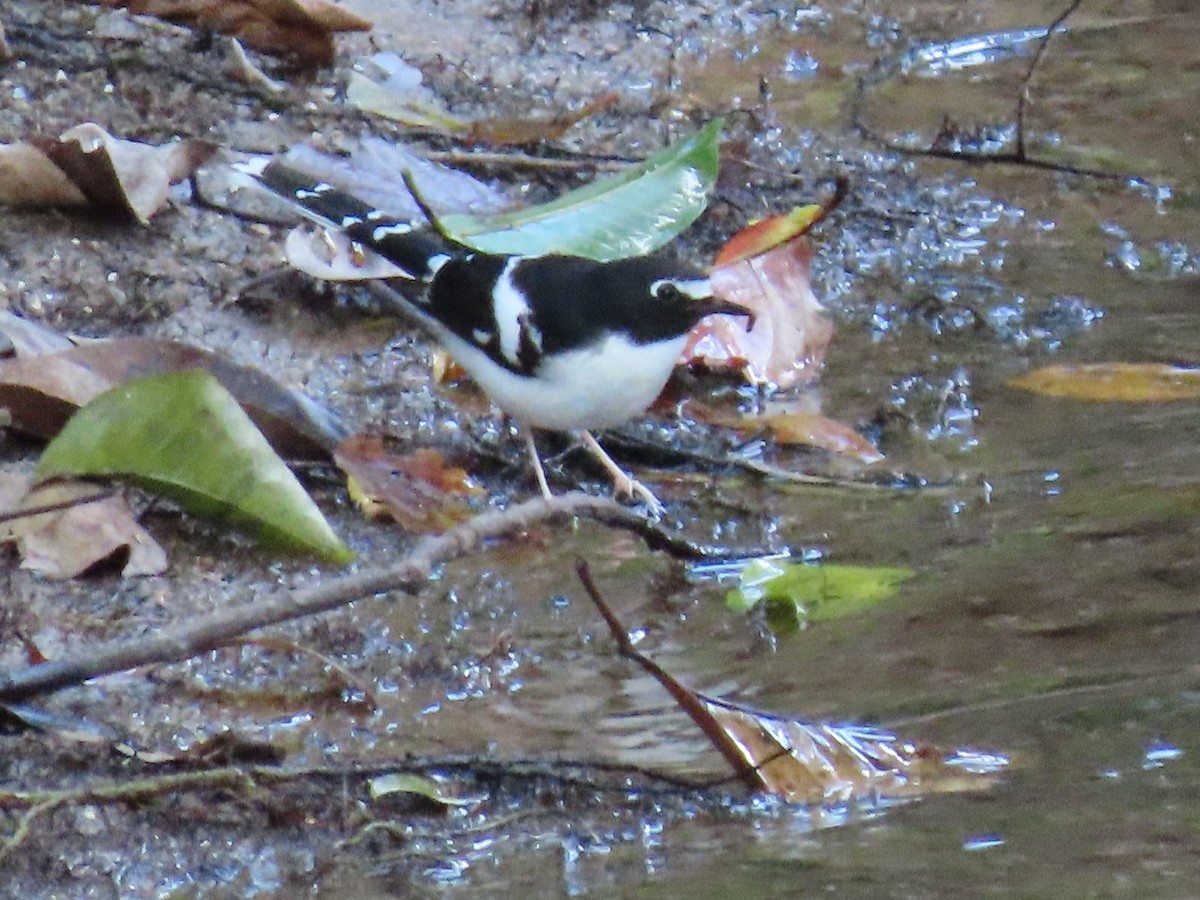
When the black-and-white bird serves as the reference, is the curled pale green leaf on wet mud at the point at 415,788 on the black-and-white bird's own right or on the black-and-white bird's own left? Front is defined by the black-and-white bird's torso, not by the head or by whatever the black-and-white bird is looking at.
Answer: on the black-and-white bird's own right

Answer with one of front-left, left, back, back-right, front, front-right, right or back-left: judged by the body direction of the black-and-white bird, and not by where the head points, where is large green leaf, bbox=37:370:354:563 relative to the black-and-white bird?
back-right

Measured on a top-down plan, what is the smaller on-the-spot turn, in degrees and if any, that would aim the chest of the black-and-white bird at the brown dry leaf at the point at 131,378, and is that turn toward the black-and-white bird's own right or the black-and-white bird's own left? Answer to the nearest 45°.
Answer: approximately 135° to the black-and-white bird's own right

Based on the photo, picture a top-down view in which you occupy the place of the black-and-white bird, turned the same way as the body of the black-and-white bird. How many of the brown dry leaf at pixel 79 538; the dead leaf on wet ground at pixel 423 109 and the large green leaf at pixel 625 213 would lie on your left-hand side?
2

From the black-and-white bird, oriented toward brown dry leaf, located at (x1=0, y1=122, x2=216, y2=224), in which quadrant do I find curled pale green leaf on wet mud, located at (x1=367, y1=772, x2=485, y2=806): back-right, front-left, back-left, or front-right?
back-left

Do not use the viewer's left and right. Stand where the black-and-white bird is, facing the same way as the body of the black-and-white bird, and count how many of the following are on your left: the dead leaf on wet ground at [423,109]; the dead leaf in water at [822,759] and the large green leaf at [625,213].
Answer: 2

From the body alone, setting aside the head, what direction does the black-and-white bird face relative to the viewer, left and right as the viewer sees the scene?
facing to the right of the viewer

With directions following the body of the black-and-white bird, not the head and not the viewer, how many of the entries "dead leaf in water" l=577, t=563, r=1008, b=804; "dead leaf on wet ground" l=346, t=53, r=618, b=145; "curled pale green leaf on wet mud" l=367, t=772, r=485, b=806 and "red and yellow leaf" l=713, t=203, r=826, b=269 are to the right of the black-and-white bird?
2

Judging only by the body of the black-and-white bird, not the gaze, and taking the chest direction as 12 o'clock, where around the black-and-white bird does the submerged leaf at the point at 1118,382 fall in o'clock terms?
The submerged leaf is roughly at 12 o'clock from the black-and-white bird.

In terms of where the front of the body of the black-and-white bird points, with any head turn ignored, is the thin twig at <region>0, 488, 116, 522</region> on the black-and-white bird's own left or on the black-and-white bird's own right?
on the black-and-white bird's own right

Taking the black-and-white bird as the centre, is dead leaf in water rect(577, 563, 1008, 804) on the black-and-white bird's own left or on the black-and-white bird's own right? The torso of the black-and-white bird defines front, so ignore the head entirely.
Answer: on the black-and-white bird's own right

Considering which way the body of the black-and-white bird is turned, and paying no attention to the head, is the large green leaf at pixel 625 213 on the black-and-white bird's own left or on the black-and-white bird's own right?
on the black-and-white bird's own left

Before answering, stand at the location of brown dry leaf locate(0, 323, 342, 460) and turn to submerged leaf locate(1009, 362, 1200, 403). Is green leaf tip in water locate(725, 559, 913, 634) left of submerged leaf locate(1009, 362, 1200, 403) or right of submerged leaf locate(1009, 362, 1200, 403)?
right

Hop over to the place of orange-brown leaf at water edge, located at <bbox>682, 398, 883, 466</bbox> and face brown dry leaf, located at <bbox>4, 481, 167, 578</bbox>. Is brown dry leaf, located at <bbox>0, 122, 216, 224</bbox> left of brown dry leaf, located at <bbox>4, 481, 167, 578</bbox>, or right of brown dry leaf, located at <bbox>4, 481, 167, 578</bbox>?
right

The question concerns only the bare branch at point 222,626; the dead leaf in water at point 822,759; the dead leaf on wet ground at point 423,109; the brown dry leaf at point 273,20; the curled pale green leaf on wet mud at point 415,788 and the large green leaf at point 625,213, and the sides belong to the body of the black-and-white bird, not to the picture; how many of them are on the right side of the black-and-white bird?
3
